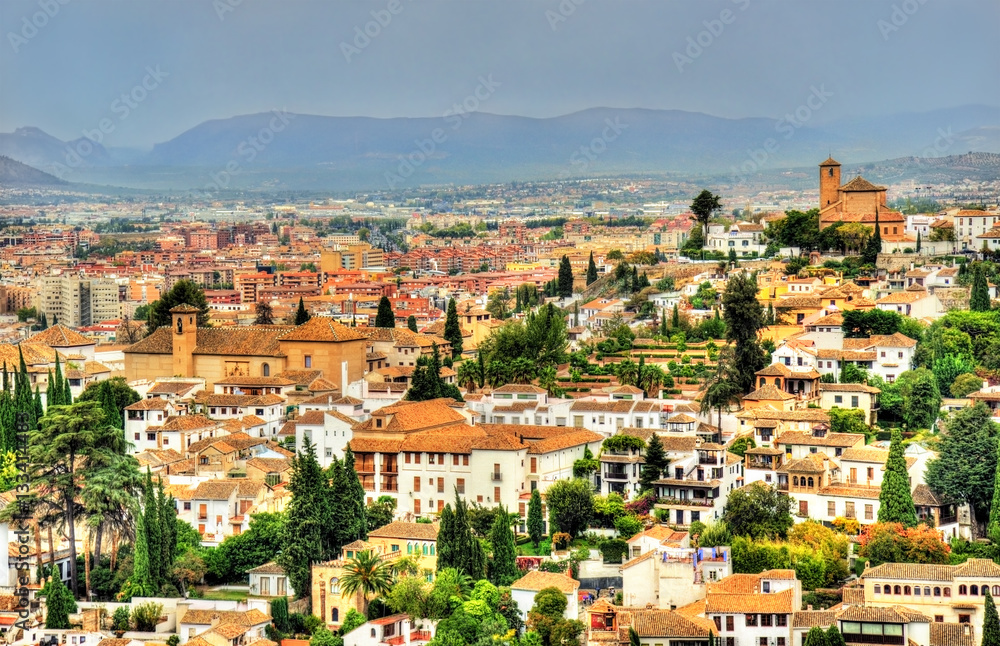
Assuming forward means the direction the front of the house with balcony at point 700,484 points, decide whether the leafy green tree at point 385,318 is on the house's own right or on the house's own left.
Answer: on the house's own right

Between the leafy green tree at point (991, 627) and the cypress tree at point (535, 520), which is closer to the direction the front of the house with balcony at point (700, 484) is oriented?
the cypress tree

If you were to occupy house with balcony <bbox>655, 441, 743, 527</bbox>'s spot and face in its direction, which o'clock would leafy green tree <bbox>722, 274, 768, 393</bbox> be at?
The leafy green tree is roughly at 5 o'clock from the house with balcony.

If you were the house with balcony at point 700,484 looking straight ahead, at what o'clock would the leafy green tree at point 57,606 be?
The leafy green tree is roughly at 1 o'clock from the house with balcony.

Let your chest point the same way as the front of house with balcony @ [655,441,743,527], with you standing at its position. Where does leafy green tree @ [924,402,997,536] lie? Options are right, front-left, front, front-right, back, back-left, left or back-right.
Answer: back-left

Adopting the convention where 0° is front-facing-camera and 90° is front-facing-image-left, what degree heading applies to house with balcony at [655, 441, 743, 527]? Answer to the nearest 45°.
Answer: approximately 45°

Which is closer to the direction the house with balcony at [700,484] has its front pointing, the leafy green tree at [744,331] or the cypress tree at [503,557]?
the cypress tree

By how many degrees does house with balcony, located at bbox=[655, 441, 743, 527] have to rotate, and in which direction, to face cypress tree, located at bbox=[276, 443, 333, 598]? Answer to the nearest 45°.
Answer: approximately 45° to its right

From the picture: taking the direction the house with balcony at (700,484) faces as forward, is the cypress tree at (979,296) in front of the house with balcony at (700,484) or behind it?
behind

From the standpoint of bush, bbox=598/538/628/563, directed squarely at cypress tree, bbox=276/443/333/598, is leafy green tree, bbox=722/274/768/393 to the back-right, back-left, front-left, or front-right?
back-right
